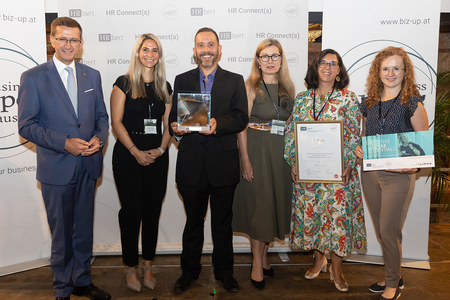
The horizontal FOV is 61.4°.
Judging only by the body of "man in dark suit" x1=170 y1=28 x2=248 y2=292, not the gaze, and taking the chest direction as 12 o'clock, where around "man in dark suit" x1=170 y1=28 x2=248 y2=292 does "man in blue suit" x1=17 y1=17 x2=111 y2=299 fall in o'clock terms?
"man in blue suit" x1=17 y1=17 x2=111 y2=299 is roughly at 3 o'clock from "man in dark suit" x1=170 y1=28 x2=248 y2=292.

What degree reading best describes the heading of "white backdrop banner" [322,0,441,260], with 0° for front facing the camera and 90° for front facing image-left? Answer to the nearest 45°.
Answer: approximately 0°

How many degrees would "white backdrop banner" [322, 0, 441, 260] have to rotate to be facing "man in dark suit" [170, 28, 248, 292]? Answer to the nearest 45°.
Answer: approximately 45° to its right

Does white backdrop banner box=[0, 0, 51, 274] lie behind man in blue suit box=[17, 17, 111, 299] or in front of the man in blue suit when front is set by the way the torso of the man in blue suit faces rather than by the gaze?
behind

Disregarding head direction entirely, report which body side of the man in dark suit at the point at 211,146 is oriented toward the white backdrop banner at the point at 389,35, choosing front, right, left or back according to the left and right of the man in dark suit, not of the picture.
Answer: left

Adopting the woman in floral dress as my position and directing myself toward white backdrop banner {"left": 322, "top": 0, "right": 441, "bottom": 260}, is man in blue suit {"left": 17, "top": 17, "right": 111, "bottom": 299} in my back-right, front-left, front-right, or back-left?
back-left

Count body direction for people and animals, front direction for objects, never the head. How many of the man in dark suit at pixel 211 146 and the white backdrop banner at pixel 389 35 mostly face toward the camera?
2

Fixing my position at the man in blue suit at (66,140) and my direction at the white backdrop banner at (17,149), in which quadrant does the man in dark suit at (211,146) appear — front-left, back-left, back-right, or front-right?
back-right
